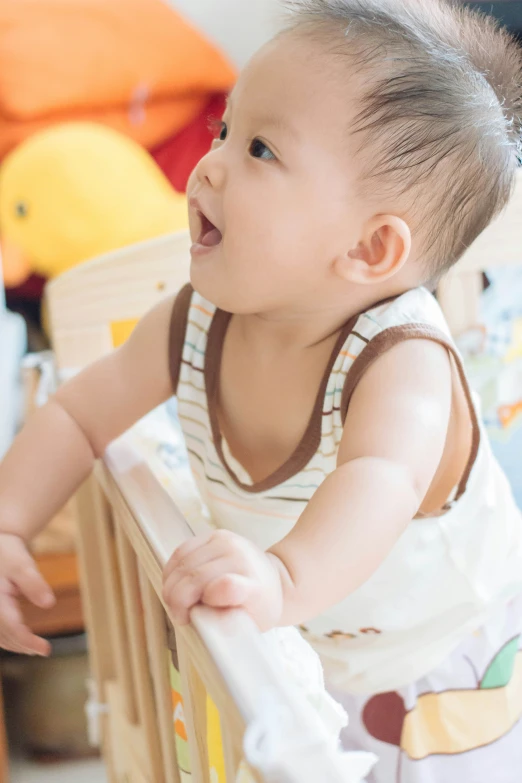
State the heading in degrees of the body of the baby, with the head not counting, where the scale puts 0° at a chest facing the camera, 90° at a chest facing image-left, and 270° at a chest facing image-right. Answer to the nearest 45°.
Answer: approximately 45°

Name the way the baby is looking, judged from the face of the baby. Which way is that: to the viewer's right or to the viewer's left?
to the viewer's left

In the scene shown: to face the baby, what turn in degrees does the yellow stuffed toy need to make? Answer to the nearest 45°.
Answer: approximately 90° to its left

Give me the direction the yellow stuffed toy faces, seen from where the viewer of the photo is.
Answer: facing to the left of the viewer

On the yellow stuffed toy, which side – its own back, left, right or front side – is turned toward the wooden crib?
left

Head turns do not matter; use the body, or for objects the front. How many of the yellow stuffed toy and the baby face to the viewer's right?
0
